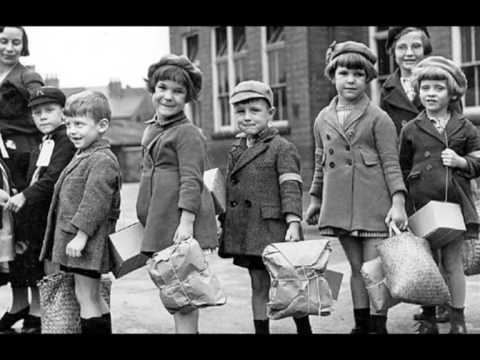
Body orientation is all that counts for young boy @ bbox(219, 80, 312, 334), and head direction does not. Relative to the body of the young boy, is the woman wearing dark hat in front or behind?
behind

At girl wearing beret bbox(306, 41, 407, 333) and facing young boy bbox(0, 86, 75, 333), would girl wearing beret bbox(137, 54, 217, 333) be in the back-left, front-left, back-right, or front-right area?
front-left

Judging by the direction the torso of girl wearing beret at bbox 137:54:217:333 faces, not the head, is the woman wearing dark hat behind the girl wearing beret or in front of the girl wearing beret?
behind

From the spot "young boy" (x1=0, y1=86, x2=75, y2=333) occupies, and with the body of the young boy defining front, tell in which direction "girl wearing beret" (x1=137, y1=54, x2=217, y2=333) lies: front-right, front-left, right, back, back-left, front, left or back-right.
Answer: left

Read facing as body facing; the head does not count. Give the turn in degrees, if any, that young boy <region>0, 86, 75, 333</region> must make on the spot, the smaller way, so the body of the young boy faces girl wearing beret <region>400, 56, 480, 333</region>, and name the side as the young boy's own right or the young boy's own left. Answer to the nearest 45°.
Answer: approximately 135° to the young boy's own left

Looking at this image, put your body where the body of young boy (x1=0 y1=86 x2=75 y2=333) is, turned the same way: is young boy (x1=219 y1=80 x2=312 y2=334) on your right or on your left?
on your left

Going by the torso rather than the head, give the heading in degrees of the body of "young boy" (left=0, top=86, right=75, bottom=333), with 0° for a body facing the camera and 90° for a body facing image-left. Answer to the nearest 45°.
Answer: approximately 45°

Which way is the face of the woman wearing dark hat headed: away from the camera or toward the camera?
toward the camera

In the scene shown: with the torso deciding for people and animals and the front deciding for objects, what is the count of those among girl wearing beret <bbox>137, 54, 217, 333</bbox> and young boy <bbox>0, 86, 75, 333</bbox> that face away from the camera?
0

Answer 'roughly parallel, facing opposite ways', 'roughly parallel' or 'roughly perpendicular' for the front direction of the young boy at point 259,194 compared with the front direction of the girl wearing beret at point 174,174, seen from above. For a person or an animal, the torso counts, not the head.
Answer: roughly parallel

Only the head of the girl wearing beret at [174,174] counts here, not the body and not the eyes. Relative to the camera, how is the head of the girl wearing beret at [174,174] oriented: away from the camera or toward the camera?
toward the camera

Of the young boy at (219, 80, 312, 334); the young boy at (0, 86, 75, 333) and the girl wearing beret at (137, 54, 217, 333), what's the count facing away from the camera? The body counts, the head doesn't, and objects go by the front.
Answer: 0

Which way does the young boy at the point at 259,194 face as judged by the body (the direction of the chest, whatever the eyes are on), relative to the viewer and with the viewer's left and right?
facing the viewer and to the left of the viewer

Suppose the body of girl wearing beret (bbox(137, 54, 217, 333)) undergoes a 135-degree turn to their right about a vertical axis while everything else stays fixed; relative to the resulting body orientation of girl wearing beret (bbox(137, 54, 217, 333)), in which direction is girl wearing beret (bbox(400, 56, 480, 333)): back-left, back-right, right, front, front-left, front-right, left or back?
right
